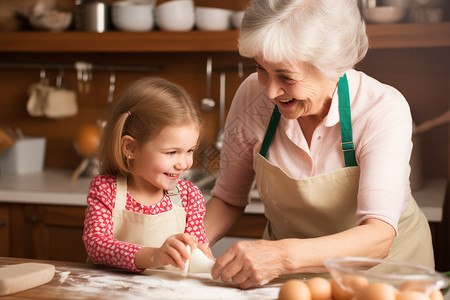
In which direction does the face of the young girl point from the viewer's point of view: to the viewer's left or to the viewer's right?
to the viewer's right

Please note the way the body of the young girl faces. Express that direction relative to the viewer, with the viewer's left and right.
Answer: facing the viewer and to the right of the viewer

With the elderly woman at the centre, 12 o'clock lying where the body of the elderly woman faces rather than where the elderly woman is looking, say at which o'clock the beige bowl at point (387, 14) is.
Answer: The beige bowl is roughly at 5 o'clock from the elderly woman.

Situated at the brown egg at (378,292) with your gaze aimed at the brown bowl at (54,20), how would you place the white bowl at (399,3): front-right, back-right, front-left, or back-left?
front-right

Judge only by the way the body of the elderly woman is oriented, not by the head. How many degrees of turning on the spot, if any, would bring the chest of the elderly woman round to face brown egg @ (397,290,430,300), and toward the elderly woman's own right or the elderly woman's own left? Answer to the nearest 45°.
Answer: approximately 45° to the elderly woman's own left

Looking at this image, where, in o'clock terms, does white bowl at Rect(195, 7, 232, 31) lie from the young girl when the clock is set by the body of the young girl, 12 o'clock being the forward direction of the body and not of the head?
The white bowl is roughly at 8 o'clock from the young girl.

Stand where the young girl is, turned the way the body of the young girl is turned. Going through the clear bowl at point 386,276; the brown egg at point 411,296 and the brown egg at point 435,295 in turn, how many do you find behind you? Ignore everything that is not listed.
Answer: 0

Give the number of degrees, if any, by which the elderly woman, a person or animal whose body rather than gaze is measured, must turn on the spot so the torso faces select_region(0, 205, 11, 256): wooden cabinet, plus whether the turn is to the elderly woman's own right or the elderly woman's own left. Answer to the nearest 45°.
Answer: approximately 90° to the elderly woman's own right

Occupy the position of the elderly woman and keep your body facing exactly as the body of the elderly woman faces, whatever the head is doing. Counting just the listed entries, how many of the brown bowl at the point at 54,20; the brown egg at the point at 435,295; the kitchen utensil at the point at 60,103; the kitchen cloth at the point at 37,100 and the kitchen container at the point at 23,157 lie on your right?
4

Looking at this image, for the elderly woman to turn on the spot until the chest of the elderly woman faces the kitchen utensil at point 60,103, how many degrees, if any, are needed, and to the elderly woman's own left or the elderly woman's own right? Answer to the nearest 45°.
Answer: approximately 90° to the elderly woman's own right

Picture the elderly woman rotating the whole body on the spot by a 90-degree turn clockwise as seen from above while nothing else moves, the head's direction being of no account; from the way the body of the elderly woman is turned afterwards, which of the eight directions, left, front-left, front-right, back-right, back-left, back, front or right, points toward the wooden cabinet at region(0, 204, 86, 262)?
front

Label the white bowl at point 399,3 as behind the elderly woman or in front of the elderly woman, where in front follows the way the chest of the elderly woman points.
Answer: behind

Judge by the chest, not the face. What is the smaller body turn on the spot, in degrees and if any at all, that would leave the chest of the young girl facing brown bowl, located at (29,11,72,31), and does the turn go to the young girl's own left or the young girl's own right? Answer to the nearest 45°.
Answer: approximately 135° to the young girl's own left

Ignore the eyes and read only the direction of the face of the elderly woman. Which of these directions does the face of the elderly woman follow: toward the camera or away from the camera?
toward the camera

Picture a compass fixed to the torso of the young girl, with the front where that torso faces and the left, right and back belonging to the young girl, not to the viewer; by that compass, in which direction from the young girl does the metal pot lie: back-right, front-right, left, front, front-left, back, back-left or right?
back-left

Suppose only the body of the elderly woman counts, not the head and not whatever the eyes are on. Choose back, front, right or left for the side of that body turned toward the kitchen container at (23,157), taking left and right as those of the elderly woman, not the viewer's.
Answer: right

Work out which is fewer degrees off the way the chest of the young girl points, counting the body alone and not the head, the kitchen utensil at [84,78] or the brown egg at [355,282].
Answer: the brown egg

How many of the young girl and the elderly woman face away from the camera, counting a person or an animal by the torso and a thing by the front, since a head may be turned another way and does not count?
0

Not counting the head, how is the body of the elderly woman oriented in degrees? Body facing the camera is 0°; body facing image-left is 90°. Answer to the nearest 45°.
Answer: approximately 45°
